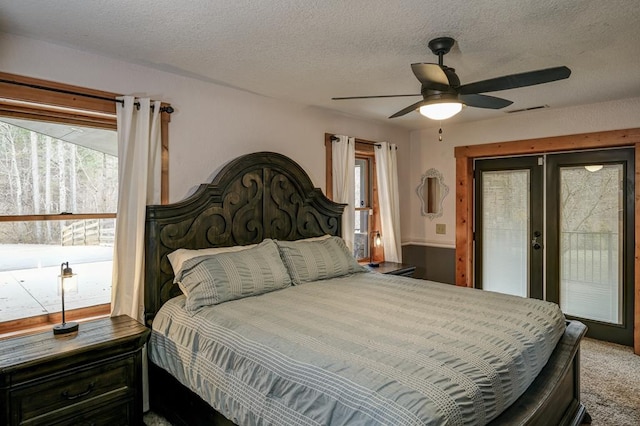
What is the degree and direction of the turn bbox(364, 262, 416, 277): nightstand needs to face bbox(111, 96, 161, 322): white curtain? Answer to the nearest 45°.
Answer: approximately 90° to its right

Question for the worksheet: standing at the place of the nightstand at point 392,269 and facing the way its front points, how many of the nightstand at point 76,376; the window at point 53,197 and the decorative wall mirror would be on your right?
2

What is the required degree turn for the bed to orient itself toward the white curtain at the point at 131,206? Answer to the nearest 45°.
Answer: approximately 135° to its right

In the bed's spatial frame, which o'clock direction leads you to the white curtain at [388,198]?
The white curtain is roughly at 8 o'clock from the bed.

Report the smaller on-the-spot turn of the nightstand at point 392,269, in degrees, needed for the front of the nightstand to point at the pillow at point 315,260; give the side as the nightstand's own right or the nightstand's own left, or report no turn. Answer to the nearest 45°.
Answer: approximately 90° to the nightstand's own right

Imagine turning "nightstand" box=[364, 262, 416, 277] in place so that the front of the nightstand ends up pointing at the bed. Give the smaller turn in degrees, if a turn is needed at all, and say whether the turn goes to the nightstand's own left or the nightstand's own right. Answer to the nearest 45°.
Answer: approximately 45° to the nightstand's own right

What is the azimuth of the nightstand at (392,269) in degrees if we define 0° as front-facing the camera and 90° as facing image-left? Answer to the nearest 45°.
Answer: approximately 315°

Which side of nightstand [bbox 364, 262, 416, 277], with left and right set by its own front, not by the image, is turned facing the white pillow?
right

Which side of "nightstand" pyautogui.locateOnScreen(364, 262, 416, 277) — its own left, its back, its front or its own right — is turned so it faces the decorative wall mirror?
left

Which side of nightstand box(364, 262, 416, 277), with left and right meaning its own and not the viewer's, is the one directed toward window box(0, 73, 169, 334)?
right

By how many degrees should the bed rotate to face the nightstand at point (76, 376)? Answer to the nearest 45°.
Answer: approximately 135° to its right

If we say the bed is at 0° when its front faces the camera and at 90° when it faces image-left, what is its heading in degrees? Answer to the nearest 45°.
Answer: approximately 315°
